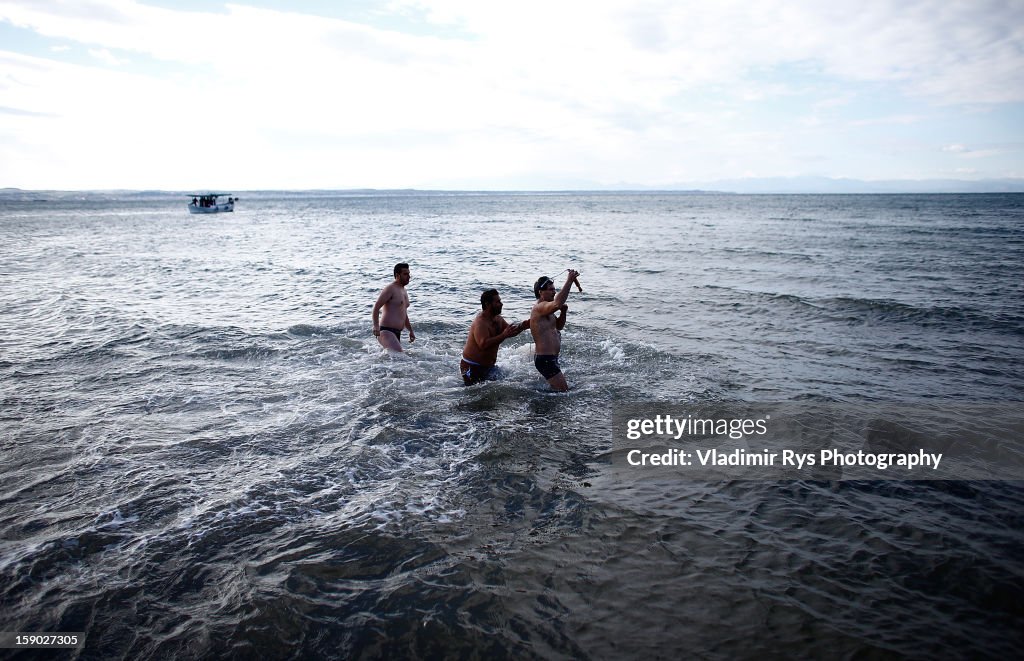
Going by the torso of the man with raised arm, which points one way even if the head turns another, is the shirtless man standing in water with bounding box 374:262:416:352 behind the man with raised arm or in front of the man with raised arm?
behind

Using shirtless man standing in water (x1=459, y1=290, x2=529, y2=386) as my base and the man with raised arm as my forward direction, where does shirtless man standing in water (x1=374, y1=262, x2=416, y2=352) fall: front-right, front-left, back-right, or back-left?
back-left

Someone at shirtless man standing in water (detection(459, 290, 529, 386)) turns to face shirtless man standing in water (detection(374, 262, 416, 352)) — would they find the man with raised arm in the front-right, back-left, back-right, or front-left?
back-right

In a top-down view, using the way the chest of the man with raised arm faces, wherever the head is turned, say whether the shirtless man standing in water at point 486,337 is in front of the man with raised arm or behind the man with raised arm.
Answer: behind
